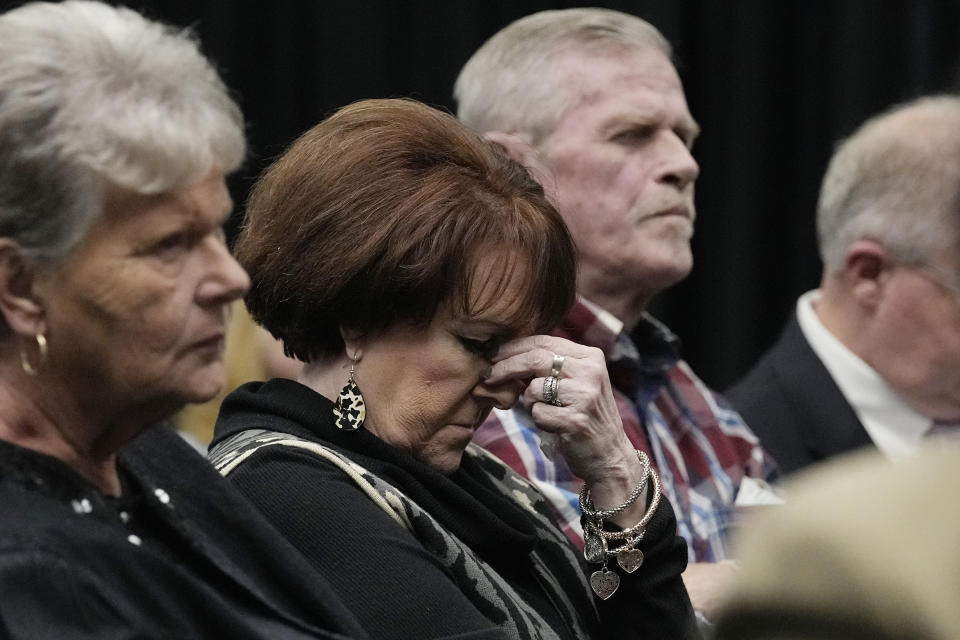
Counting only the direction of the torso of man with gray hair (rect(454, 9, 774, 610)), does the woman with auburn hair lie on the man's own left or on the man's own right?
on the man's own right

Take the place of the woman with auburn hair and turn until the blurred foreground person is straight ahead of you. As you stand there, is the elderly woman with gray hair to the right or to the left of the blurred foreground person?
right

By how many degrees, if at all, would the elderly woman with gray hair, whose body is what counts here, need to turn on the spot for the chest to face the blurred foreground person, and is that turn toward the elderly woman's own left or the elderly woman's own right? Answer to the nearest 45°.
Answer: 0° — they already face them

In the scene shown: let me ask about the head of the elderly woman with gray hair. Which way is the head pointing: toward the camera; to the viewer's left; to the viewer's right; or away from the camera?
to the viewer's right

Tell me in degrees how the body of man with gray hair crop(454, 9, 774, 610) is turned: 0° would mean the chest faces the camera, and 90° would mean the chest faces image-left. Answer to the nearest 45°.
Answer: approximately 315°
